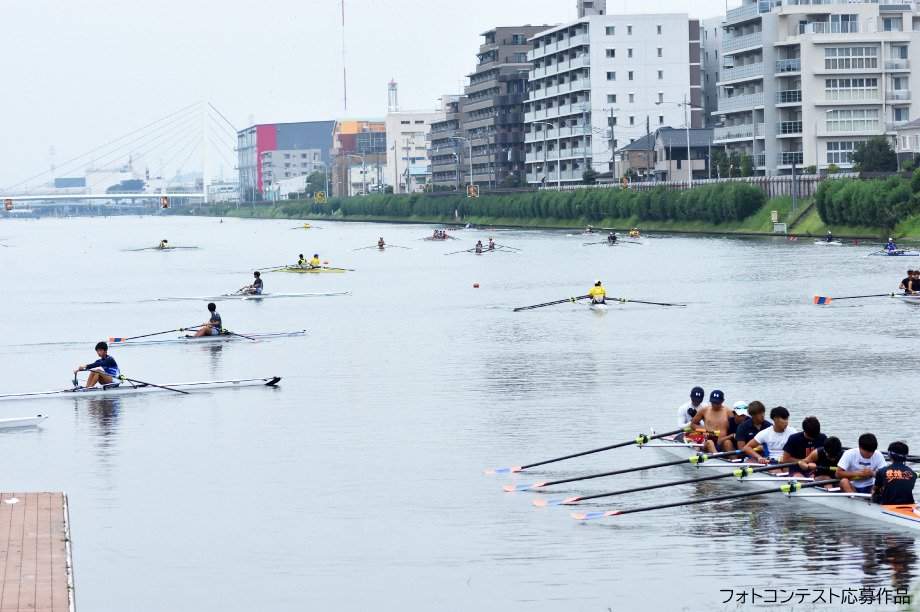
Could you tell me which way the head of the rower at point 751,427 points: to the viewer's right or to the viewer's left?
to the viewer's right

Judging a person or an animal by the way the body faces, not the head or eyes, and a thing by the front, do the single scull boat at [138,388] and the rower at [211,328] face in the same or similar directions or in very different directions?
very different directions
